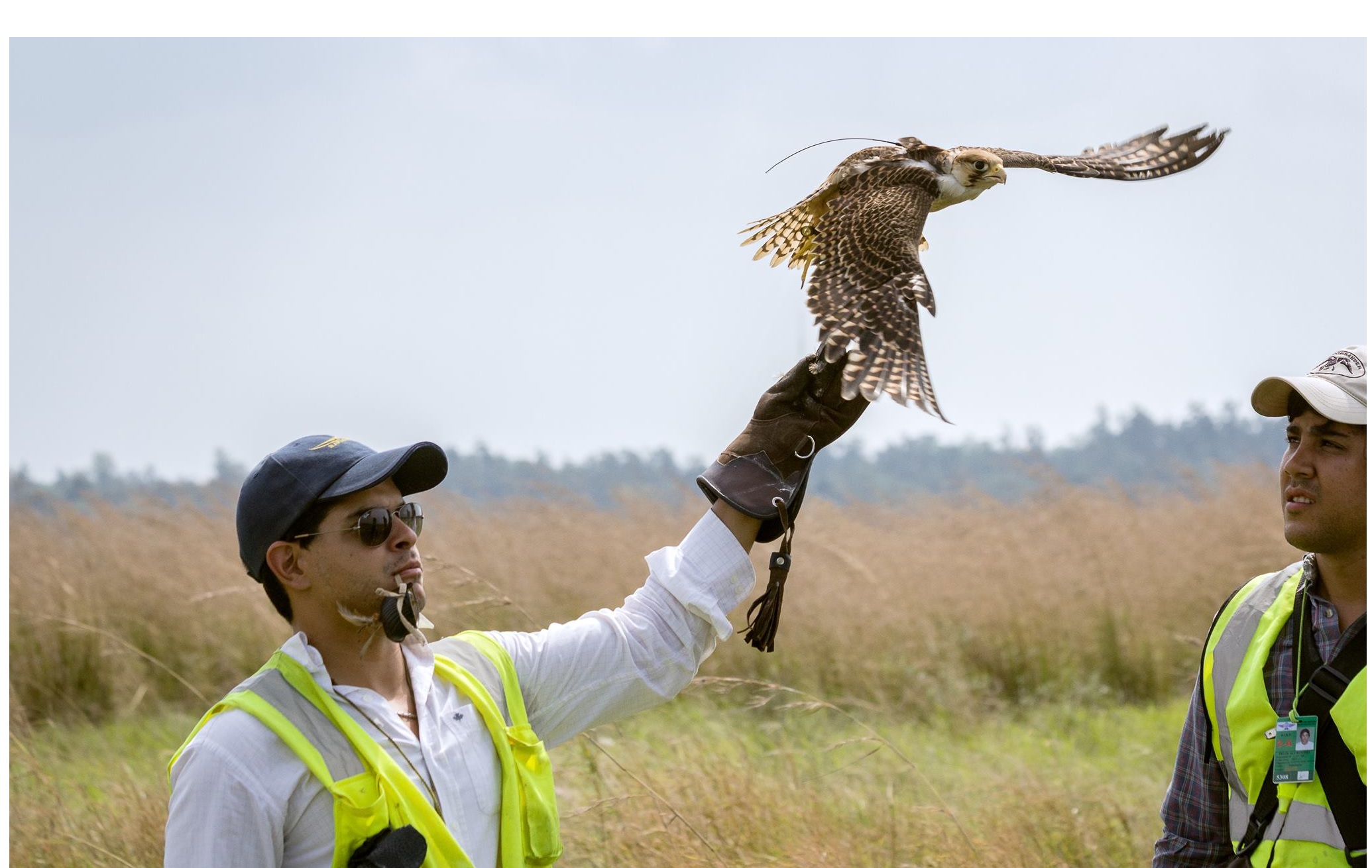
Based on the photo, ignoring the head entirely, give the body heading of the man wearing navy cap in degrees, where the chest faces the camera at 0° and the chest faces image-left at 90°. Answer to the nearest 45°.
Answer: approximately 315°
